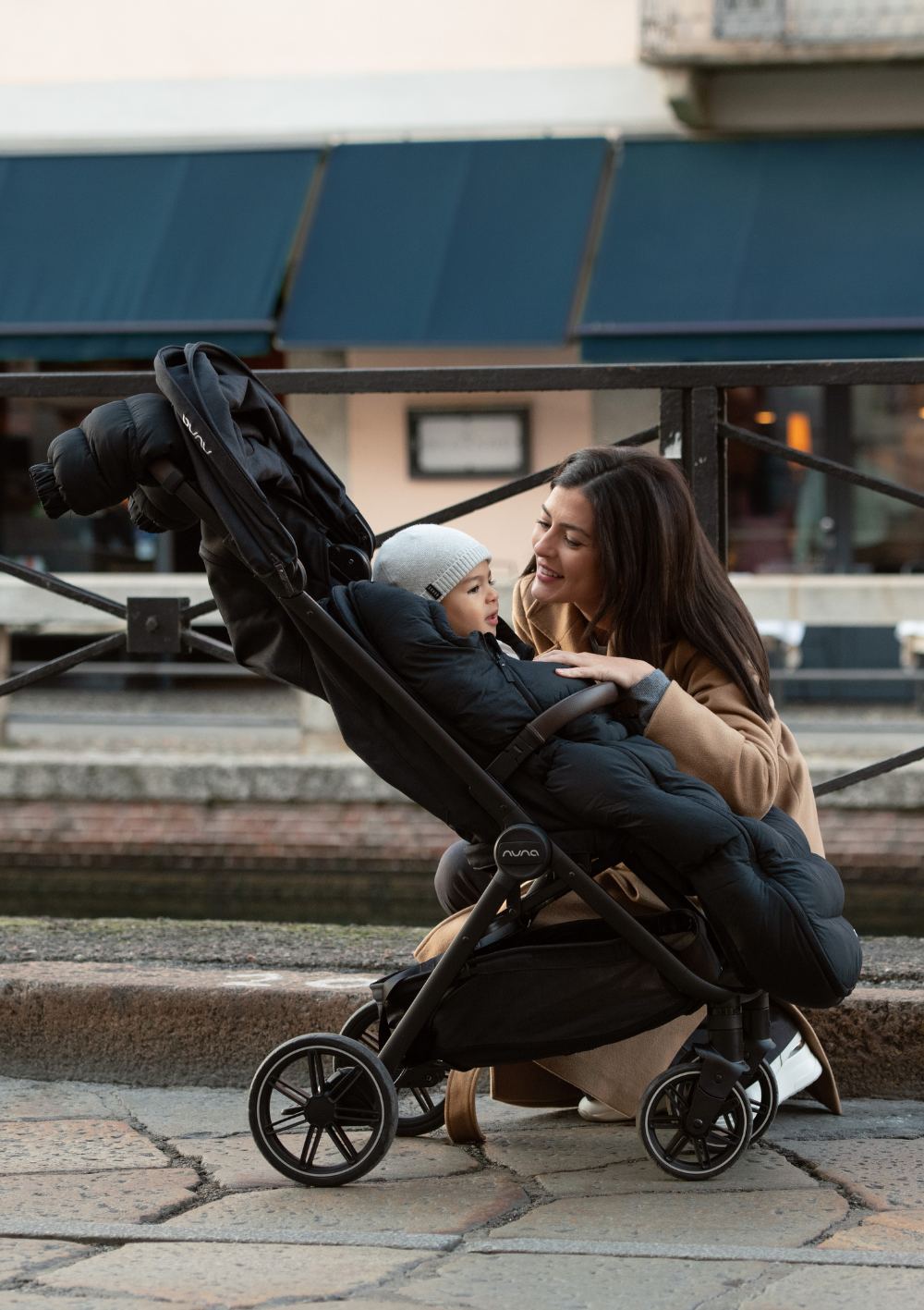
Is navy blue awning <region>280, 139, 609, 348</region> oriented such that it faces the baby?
yes

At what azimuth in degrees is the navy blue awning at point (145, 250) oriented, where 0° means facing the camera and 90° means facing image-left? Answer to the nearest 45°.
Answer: approximately 0°

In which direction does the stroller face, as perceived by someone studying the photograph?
facing to the right of the viewer

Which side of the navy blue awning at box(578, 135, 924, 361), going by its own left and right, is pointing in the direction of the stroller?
front

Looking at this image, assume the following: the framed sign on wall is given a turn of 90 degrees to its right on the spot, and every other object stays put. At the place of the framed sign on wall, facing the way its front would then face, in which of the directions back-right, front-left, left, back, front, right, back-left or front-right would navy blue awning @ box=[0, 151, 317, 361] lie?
front

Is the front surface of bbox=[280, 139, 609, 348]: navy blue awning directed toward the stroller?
yes

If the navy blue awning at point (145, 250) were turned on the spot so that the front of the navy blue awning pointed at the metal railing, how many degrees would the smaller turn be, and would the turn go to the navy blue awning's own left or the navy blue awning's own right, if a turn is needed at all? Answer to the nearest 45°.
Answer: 0° — it already faces it

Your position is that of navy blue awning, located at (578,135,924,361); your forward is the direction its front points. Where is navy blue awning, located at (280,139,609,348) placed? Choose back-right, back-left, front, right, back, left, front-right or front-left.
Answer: right

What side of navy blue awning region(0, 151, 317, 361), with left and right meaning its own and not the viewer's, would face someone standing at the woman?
front

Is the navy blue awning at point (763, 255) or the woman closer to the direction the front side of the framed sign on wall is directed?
the woman
